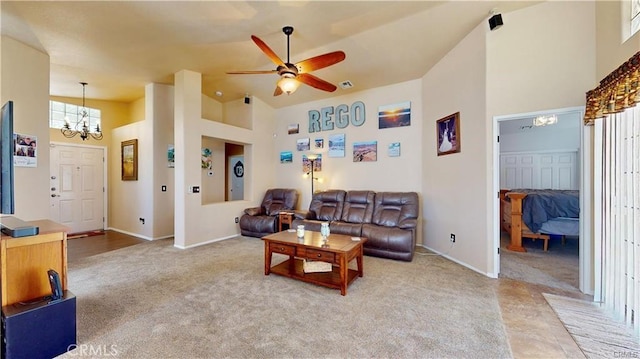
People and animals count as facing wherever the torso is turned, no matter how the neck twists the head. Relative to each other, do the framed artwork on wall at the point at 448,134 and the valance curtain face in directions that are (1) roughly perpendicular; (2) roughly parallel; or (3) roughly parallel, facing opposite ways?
roughly parallel

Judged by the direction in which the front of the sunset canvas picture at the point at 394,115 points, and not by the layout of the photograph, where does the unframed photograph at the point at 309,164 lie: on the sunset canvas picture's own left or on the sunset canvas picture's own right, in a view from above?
on the sunset canvas picture's own right

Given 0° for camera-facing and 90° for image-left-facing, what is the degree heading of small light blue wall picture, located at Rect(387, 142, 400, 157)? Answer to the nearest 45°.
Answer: approximately 45°

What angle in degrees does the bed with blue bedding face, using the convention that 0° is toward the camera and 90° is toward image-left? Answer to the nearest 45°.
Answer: approximately 90°

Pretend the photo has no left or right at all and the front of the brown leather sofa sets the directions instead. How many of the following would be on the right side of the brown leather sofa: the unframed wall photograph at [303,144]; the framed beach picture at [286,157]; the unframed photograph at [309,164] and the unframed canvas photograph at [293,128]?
4

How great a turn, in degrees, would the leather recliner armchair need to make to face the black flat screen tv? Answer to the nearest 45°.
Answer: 0° — it already faces it

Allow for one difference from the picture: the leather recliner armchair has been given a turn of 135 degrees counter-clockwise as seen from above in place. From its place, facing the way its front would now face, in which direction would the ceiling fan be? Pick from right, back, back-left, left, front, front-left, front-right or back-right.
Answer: right

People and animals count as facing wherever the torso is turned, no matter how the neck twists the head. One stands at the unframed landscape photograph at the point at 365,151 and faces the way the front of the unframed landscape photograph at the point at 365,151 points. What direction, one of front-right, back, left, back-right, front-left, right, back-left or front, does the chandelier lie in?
front-right

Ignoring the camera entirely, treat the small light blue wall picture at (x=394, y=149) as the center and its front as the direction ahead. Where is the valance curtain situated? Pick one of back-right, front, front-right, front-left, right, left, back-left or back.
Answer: left

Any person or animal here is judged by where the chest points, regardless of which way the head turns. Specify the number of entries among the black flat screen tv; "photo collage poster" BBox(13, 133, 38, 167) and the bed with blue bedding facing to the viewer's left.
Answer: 1

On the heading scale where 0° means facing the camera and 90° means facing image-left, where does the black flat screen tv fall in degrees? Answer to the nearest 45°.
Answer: approximately 270°

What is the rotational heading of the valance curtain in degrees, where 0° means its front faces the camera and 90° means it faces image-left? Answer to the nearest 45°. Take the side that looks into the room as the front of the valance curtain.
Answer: approximately 45°

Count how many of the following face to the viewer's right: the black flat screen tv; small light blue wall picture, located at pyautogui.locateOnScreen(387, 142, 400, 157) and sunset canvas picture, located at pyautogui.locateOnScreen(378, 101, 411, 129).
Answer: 1

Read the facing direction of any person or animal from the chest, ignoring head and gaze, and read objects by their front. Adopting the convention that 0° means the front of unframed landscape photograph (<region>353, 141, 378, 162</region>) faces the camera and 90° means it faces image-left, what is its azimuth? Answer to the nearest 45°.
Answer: approximately 45°

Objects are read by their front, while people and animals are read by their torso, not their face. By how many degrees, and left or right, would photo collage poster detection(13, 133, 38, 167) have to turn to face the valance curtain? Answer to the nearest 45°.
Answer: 0° — it already faces it
